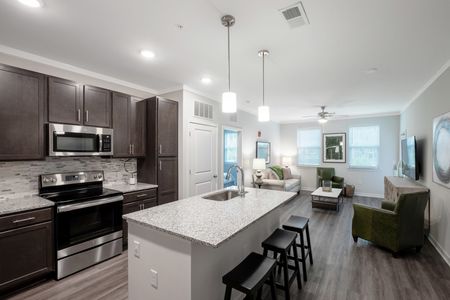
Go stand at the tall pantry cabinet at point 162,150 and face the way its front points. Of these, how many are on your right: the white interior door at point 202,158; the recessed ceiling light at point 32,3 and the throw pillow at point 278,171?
1

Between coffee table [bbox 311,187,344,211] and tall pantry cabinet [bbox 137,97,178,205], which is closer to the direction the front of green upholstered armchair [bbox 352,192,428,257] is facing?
the coffee table

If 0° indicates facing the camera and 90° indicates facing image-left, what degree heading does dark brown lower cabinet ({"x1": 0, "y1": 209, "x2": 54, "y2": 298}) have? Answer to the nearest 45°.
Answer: approximately 315°

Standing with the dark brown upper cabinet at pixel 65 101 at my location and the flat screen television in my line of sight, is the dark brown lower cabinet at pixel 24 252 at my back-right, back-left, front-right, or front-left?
back-right

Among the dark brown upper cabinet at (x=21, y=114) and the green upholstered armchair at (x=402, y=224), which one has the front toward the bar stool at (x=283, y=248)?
the dark brown upper cabinet

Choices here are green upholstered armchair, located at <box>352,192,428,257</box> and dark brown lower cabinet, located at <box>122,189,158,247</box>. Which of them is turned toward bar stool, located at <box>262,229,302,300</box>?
the dark brown lower cabinet

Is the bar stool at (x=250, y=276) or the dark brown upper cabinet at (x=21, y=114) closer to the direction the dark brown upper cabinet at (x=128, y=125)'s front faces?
the bar stool
